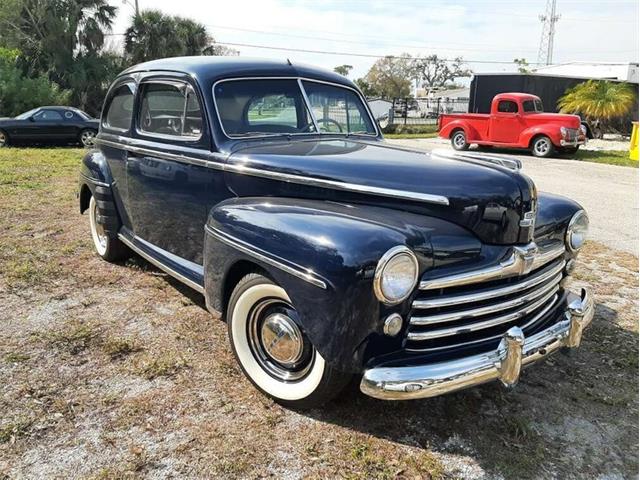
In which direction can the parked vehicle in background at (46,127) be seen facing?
to the viewer's left

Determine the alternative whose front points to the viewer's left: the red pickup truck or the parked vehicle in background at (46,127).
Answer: the parked vehicle in background

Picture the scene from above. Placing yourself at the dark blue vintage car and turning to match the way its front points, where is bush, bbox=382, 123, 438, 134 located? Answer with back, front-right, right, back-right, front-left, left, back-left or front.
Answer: back-left

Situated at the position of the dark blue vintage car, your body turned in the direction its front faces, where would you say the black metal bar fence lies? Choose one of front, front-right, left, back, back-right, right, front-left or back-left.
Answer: back-left

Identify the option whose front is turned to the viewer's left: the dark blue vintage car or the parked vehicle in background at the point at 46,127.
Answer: the parked vehicle in background

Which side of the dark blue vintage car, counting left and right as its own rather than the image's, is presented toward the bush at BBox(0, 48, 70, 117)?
back

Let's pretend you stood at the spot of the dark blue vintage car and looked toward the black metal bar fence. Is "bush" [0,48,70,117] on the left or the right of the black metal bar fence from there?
left

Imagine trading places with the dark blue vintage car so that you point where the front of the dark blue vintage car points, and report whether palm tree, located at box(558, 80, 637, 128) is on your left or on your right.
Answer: on your left

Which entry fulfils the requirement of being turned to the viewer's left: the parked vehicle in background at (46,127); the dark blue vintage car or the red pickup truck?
the parked vehicle in background

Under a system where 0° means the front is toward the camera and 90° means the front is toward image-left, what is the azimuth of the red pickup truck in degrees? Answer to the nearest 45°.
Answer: approximately 315°

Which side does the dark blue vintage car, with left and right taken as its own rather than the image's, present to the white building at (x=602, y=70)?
left

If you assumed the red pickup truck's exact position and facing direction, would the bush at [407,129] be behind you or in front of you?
behind

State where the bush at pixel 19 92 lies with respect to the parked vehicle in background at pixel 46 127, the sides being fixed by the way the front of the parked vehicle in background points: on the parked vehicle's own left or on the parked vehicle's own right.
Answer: on the parked vehicle's own right

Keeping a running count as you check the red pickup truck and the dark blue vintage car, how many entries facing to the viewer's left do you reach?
0

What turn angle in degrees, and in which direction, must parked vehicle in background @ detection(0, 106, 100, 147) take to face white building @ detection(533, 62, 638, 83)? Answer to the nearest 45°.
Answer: approximately 180°
